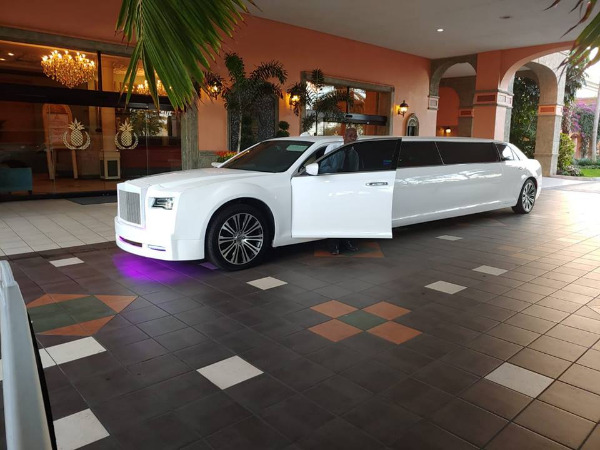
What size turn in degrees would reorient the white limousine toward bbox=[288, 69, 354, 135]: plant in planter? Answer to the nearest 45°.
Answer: approximately 135° to its right

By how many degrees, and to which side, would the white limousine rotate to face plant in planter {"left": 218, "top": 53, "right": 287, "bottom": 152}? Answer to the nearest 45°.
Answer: approximately 135° to its right

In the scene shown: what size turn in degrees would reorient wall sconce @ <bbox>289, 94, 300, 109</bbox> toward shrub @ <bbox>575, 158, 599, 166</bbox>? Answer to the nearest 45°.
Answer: approximately 90° to its left

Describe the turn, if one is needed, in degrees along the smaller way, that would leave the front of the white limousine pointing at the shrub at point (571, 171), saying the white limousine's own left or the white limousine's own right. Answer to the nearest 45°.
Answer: approximately 180°

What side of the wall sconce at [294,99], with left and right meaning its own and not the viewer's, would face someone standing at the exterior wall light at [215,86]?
right

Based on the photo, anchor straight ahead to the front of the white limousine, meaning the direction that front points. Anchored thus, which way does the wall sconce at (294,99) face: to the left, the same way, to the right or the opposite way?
to the left

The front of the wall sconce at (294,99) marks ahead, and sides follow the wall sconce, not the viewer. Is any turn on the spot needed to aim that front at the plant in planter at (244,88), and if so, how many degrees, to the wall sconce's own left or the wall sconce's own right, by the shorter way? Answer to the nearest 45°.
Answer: approximately 90° to the wall sconce's own right

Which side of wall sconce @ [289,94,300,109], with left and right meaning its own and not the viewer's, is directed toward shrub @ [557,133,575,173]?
left

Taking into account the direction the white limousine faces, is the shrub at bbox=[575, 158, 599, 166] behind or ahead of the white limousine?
behind

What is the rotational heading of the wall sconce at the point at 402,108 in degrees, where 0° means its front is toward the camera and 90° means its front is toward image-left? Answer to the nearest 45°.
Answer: approximately 315°

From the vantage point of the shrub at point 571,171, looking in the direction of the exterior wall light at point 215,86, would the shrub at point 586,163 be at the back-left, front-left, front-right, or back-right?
back-right

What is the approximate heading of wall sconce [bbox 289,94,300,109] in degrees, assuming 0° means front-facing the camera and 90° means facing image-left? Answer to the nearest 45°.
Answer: approximately 315°
